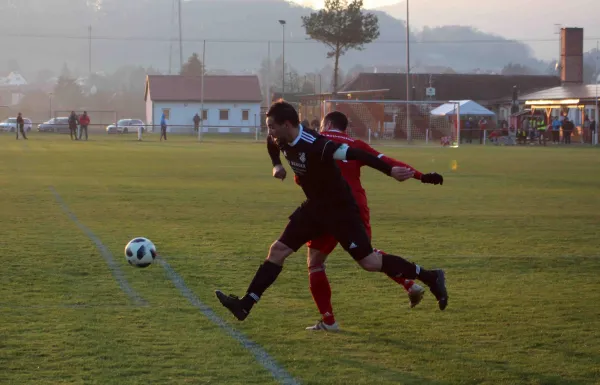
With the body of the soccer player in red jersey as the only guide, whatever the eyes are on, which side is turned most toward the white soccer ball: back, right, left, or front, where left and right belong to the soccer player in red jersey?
front

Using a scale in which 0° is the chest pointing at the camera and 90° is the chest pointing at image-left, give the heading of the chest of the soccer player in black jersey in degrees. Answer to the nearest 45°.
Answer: approximately 45°

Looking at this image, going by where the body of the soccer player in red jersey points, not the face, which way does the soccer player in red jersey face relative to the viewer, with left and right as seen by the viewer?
facing away from the viewer and to the left of the viewer

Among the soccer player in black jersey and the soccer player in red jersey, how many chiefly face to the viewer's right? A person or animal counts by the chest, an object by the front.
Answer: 0

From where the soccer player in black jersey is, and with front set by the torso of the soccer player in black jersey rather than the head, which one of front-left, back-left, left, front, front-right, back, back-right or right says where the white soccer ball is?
right
